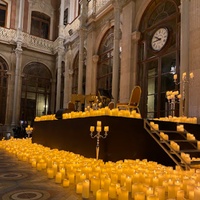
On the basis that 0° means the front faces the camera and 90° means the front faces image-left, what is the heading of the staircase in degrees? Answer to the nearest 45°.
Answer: approximately 315°

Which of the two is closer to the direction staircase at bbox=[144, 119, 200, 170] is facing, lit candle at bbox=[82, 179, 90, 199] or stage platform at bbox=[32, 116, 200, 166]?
the lit candle

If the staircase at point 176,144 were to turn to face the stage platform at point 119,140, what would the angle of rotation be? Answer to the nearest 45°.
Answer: approximately 135° to its right

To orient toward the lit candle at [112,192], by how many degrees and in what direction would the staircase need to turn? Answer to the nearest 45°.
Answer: approximately 45° to its right

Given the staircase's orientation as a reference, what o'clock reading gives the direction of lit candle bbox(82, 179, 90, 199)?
The lit candle is roughly at 2 o'clock from the staircase.

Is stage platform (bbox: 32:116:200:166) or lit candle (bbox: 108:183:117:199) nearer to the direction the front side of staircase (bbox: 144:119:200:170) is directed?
the lit candle

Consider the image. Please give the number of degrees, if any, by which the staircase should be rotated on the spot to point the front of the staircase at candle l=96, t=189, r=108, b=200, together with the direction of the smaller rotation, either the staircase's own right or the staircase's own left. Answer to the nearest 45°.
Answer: approximately 45° to the staircase's own right
